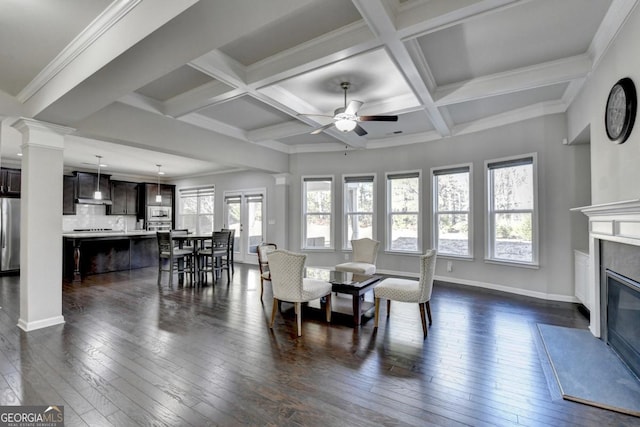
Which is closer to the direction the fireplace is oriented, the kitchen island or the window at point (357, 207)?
the kitchen island

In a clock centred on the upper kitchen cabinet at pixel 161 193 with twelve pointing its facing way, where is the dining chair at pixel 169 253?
The dining chair is roughly at 12 o'clock from the upper kitchen cabinet.

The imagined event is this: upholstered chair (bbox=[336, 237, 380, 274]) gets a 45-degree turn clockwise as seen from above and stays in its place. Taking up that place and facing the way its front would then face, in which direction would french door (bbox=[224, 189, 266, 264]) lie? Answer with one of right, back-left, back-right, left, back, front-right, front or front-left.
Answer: front-right

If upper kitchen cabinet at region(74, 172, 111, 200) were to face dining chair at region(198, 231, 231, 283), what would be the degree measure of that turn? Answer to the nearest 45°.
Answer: approximately 45° to its left

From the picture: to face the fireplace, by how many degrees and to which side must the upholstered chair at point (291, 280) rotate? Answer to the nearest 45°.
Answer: approximately 45° to its right

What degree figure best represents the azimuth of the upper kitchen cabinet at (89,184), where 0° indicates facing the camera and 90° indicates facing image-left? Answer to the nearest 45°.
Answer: approximately 0°

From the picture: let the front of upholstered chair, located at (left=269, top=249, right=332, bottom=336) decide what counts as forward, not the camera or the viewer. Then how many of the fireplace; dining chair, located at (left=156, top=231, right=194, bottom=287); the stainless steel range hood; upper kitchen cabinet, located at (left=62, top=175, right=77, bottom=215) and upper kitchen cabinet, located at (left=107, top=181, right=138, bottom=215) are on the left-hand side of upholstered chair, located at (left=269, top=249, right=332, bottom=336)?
4
